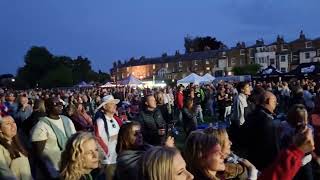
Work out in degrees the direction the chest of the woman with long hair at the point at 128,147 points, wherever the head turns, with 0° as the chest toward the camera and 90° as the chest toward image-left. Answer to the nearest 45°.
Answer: approximately 315°

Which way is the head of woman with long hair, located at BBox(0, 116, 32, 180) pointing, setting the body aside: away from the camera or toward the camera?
toward the camera

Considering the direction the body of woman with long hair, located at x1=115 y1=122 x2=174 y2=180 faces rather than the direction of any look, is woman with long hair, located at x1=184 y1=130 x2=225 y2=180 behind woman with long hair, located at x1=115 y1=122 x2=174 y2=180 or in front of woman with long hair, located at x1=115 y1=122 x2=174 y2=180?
in front

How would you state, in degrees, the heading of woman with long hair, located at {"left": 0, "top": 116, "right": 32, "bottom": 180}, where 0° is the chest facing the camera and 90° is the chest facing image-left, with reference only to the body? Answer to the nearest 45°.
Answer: approximately 315°

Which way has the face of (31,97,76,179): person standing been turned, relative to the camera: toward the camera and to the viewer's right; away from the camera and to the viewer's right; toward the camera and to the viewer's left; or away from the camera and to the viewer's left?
toward the camera and to the viewer's right

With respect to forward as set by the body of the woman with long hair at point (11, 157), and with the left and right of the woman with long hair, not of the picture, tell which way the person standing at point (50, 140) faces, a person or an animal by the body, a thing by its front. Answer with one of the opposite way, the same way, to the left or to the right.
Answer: the same way
